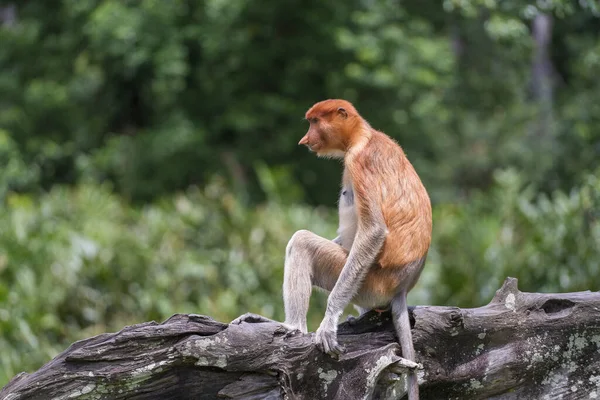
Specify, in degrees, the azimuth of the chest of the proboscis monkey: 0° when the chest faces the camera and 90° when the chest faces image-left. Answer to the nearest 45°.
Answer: approximately 90°
